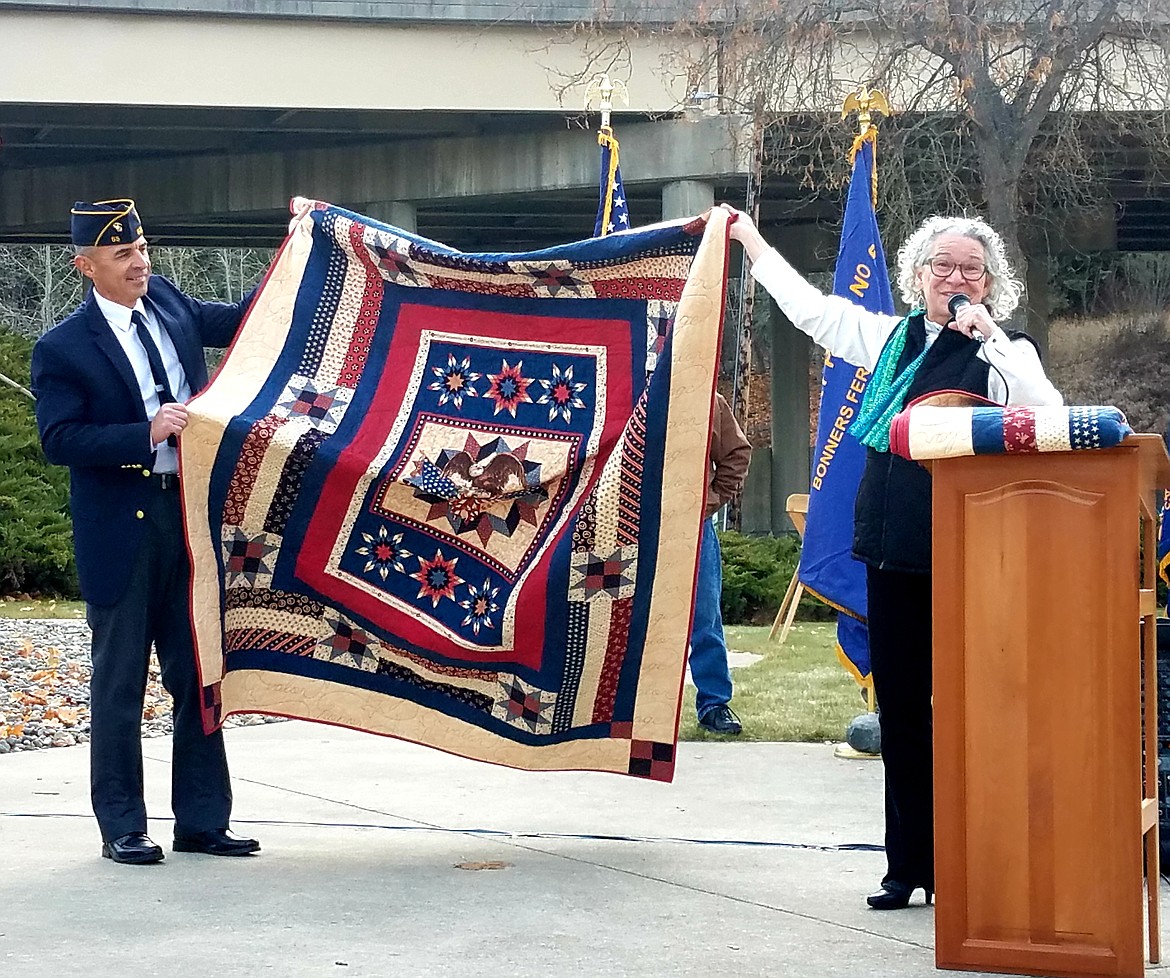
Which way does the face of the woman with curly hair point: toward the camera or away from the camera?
toward the camera

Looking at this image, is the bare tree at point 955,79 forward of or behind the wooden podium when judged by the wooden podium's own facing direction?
behind

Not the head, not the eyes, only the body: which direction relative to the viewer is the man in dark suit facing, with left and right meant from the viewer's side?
facing the viewer and to the right of the viewer

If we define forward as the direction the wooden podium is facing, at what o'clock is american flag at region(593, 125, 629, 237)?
The american flag is roughly at 5 o'clock from the wooden podium.

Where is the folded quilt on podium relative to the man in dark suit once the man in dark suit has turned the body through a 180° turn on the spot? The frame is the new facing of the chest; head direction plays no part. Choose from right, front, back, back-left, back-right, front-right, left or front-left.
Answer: back

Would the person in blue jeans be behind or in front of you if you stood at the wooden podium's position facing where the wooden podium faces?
behind

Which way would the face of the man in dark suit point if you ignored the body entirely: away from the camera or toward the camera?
toward the camera

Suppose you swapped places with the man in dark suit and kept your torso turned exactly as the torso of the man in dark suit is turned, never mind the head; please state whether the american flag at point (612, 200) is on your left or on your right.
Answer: on your left

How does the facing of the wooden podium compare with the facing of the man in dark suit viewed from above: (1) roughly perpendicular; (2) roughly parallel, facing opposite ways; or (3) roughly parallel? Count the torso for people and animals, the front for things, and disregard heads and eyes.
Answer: roughly perpendicular

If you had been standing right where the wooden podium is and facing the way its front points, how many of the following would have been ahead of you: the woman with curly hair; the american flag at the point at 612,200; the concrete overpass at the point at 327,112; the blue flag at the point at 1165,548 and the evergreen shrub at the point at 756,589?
0

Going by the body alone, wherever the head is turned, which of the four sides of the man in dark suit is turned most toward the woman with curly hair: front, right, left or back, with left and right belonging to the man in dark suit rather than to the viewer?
front

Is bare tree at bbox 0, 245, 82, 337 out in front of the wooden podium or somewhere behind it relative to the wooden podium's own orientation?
behind
